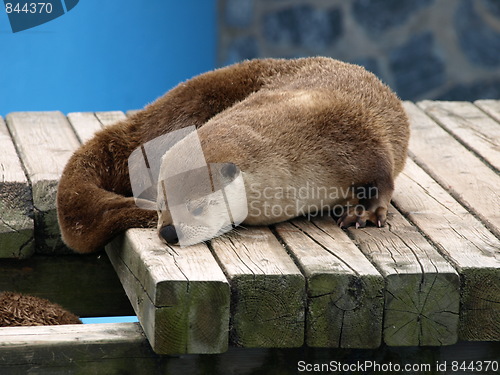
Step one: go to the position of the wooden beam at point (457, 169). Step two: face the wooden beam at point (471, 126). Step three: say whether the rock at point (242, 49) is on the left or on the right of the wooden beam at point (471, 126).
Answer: left

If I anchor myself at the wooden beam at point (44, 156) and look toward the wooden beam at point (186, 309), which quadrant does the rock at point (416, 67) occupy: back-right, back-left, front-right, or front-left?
back-left

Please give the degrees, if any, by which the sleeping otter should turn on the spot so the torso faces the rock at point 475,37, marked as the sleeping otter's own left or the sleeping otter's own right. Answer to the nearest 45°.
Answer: approximately 180°

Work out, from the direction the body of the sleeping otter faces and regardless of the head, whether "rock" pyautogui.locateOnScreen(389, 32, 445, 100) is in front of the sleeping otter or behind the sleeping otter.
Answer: behind

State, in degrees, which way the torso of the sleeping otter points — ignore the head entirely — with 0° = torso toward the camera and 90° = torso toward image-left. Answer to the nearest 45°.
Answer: approximately 45°

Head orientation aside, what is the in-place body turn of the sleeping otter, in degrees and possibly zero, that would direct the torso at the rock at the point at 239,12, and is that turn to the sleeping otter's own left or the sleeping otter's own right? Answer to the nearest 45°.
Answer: approximately 135° to the sleeping otter's own right

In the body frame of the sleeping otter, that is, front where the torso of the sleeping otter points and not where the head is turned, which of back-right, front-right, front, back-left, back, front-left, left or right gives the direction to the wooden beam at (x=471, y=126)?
back

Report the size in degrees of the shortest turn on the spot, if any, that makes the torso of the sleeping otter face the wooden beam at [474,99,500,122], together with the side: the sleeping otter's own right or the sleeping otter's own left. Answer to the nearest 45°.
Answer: approximately 180°

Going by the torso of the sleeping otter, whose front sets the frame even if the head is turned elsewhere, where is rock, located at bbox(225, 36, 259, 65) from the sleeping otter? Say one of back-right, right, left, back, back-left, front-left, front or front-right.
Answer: back-right
